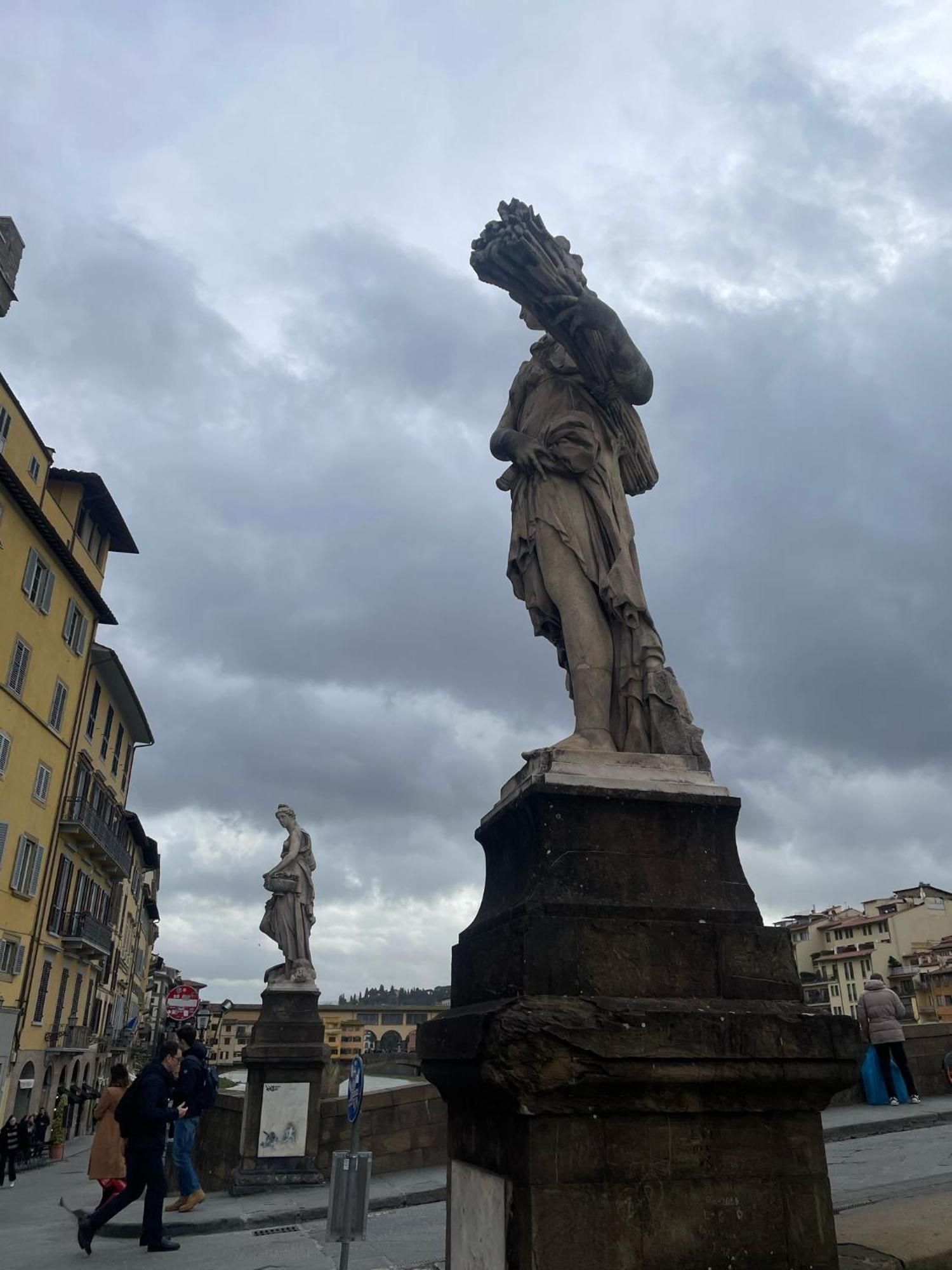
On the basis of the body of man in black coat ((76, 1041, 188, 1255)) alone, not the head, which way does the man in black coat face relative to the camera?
to the viewer's right

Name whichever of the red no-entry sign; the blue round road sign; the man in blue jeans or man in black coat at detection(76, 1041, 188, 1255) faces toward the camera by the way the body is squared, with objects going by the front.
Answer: the red no-entry sign

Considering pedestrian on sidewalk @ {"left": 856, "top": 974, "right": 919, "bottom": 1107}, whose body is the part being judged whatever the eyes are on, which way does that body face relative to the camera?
away from the camera

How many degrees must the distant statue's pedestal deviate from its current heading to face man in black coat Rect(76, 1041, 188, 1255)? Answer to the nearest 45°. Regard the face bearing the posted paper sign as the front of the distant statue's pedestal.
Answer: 0° — it already faces them

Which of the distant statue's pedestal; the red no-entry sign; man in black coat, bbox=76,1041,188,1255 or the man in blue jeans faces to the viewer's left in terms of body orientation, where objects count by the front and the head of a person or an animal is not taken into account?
the man in blue jeans

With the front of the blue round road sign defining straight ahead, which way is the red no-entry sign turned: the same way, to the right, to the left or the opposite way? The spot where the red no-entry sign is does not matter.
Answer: to the left

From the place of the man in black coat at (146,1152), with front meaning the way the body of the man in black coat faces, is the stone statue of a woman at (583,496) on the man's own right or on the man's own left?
on the man's own right

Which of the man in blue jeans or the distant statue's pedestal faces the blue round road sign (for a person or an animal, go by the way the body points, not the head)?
the distant statue's pedestal

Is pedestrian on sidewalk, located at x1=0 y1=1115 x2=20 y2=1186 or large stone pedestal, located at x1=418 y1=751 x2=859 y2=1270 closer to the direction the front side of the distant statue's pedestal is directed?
the large stone pedestal
